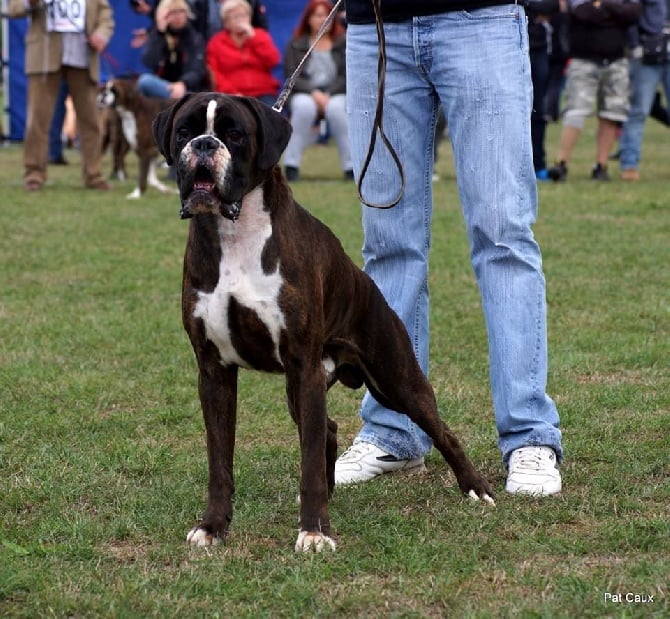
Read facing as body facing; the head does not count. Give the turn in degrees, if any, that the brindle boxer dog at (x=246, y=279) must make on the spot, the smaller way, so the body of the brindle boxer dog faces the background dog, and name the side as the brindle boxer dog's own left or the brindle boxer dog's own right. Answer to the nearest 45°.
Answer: approximately 135° to the brindle boxer dog's own right

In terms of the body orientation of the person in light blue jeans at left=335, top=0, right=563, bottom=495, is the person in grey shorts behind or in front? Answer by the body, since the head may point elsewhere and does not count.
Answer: behind

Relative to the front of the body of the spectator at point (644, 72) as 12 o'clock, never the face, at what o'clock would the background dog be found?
The background dog is roughly at 3 o'clock from the spectator.

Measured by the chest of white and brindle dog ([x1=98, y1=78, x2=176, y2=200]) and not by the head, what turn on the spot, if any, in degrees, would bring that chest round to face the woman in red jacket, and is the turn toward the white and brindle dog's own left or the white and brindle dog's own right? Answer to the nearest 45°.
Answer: approximately 180°

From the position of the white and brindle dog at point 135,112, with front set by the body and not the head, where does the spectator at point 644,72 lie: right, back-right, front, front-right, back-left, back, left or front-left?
back-left

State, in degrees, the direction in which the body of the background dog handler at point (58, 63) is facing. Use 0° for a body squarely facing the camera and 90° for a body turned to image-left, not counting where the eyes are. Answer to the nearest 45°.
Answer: approximately 0°

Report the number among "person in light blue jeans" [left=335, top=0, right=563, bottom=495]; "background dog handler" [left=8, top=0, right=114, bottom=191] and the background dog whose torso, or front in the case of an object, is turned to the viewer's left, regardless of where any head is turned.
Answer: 1

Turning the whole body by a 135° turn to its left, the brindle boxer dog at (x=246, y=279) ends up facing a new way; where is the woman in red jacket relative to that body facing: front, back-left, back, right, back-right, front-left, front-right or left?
left

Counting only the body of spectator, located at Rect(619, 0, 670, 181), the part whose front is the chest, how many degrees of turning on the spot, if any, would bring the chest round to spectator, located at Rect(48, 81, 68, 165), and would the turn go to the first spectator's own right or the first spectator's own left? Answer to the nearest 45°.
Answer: approximately 90° to the first spectator's own right

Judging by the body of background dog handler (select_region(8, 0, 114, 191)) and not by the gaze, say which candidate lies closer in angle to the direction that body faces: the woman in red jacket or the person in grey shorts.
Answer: the person in grey shorts

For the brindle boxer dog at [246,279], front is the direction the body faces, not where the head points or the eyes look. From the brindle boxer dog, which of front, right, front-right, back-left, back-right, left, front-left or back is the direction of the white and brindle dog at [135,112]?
back-right
